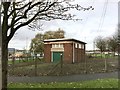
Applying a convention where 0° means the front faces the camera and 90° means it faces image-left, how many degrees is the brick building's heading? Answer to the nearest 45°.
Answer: approximately 45°
